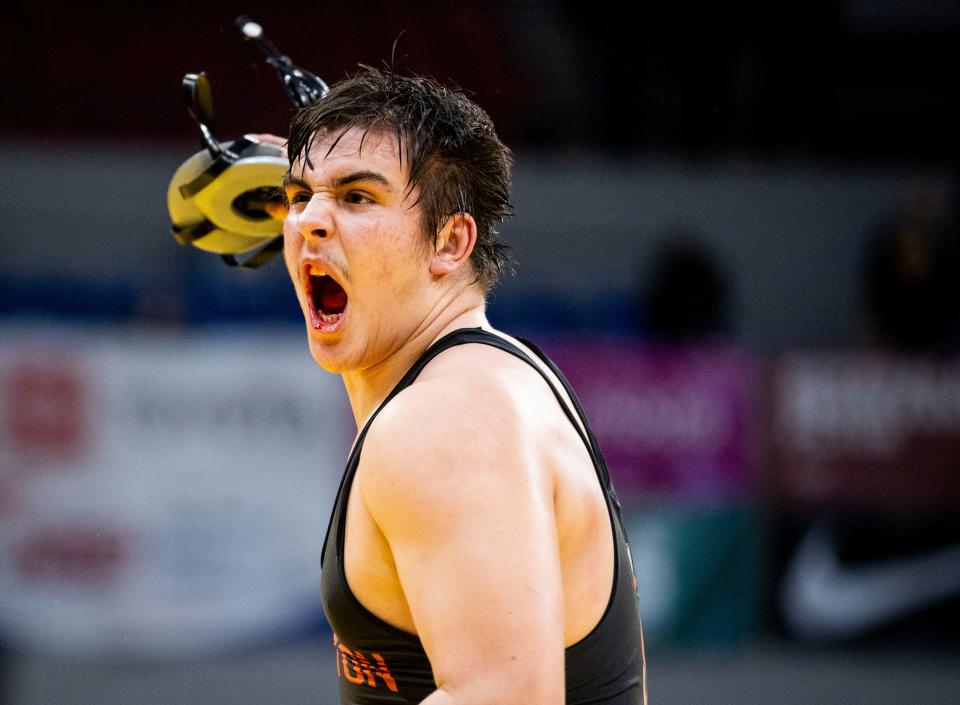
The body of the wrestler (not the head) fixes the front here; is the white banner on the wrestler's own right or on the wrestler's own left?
on the wrestler's own right

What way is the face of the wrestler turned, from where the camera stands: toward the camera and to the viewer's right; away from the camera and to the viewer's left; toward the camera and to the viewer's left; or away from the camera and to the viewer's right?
toward the camera and to the viewer's left

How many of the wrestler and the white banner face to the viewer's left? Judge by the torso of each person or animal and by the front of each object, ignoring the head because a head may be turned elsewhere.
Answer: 1

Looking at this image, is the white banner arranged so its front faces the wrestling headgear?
yes

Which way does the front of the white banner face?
toward the camera

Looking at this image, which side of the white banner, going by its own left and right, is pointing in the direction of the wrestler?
front

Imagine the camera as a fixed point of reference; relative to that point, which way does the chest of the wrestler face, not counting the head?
to the viewer's left

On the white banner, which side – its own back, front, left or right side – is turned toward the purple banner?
left

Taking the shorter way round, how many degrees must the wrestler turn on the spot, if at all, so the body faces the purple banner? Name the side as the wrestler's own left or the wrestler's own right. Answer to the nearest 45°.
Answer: approximately 90° to the wrestler's own right

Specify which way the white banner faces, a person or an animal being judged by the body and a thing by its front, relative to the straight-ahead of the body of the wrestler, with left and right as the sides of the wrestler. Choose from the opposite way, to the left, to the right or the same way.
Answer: to the left
